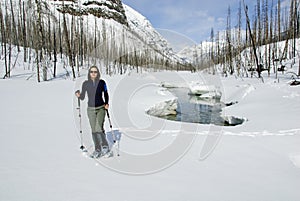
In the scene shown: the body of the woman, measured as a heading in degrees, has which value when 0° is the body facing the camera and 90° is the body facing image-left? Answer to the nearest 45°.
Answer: approximately 0°
